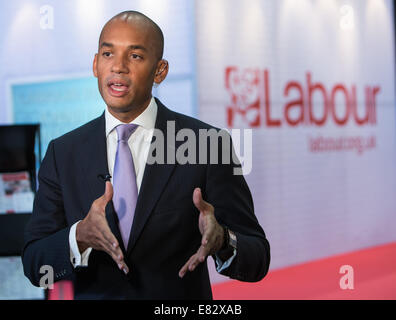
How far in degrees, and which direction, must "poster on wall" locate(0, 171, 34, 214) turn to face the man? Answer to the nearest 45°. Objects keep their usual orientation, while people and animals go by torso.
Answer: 0° — it already faces them

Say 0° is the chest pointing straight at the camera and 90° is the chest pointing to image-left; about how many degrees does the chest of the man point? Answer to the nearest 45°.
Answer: approximately 0°

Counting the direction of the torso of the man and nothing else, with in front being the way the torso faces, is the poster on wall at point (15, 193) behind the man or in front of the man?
behind

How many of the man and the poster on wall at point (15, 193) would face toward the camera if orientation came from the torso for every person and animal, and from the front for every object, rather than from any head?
2

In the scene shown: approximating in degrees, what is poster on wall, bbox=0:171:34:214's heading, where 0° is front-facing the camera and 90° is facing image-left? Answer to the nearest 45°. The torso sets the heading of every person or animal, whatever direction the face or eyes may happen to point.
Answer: approximately 0°
